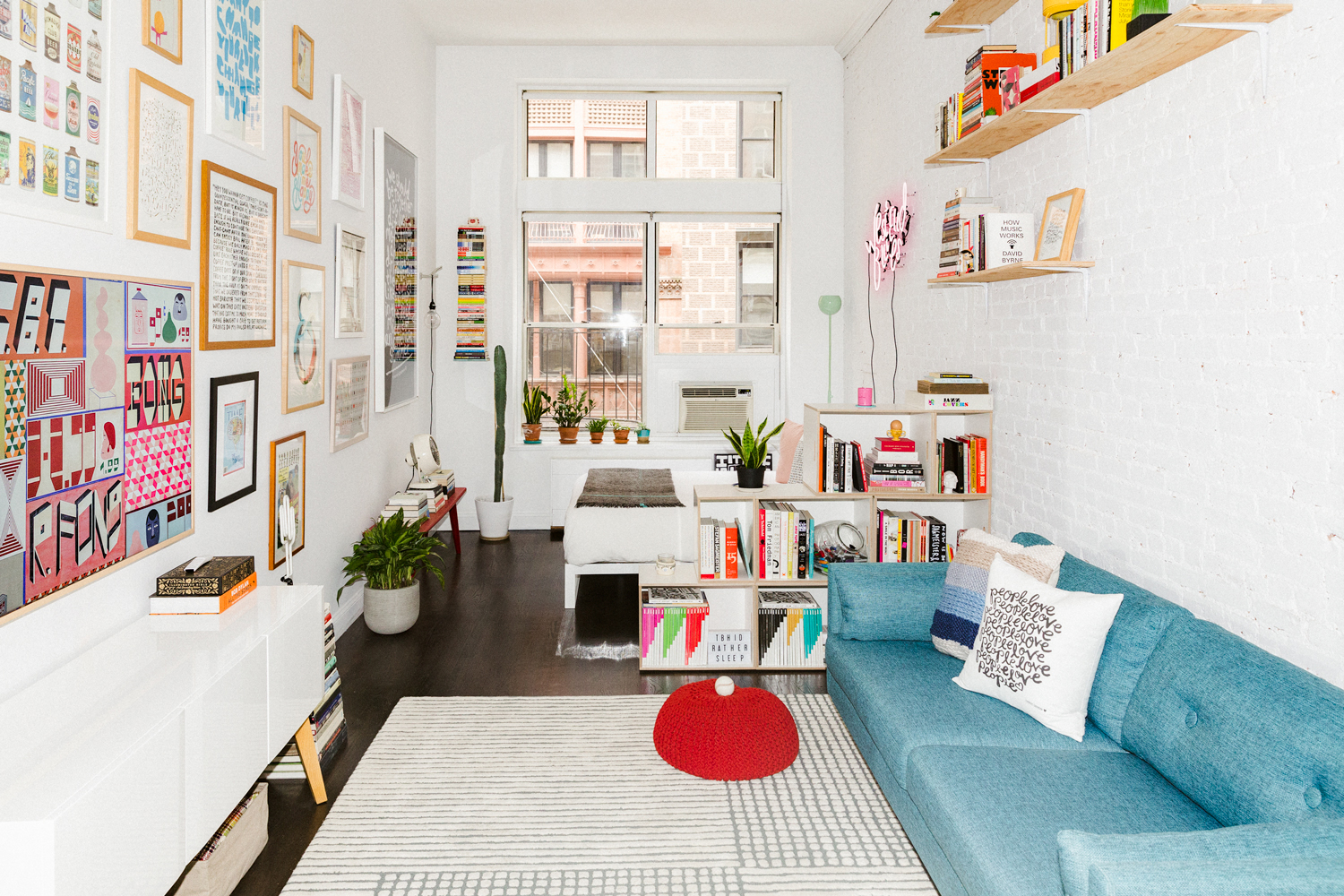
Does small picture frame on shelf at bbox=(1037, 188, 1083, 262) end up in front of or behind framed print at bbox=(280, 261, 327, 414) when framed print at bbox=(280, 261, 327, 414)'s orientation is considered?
in front

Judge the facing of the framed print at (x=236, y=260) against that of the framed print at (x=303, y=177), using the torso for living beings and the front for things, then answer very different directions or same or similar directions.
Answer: same or similar directions

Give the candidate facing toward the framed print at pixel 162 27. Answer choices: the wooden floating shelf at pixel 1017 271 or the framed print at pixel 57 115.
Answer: the wooden floating shelf

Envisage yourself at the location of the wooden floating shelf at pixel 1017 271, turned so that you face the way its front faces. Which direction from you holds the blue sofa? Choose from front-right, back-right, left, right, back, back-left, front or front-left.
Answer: front-left

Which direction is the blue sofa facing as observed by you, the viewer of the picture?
facing the viewer and to the left of the viewer

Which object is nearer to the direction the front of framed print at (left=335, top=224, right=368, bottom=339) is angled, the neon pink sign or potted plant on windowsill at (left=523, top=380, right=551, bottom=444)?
the neon pink sign

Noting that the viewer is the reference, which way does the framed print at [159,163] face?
facing the viewer and to the right of the viewer

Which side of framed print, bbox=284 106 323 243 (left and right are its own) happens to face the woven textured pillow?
front
